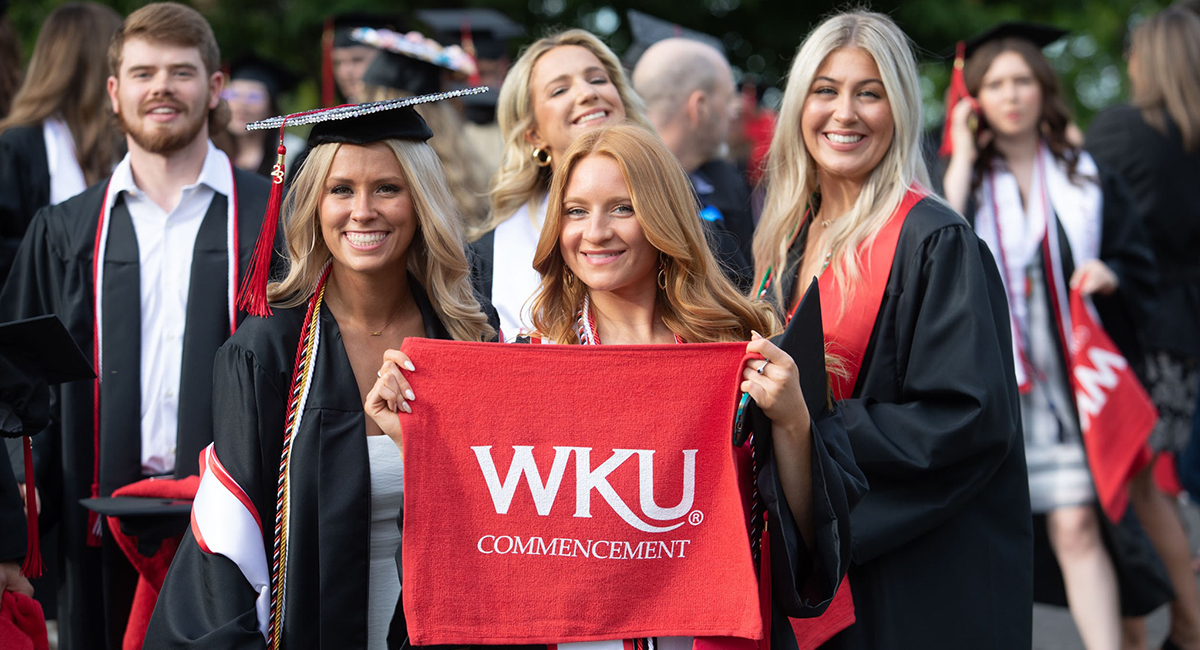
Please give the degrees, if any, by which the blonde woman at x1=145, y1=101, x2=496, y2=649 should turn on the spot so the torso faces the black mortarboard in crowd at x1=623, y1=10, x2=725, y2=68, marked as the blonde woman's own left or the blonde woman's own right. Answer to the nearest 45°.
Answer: approximately 135° to the blonde woman's own left

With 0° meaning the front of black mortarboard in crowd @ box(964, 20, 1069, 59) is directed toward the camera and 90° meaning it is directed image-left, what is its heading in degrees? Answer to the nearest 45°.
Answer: approximately 0°

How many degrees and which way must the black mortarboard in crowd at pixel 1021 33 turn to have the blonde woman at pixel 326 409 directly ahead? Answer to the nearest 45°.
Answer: approximately 45° to its right

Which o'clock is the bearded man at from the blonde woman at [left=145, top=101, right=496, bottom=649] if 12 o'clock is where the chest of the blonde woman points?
The bearded man is roughly at 5 o'clock from the blonde woman.

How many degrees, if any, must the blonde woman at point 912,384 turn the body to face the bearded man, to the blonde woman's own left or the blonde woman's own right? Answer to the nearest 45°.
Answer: approximately 45° to the blonde woman's own right

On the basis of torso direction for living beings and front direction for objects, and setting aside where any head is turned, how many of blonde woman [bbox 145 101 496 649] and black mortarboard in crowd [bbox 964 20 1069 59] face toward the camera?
2

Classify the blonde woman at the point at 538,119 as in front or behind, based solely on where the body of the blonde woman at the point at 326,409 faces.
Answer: behind
